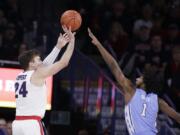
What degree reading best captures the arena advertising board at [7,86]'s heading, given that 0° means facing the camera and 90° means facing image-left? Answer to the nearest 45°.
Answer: approximately 0°
